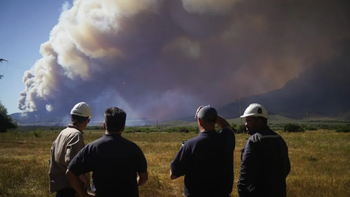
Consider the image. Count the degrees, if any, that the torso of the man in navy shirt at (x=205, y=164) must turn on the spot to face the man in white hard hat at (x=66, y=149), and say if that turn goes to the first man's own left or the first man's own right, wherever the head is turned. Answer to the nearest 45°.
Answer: approximately 90° to the first man's own left

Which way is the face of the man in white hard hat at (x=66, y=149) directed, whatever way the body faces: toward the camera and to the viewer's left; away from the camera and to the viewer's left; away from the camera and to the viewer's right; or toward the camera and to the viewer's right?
away from the camera and to the viewer's right

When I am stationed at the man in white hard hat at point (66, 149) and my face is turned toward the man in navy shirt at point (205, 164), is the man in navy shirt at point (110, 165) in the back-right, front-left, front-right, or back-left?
front-right

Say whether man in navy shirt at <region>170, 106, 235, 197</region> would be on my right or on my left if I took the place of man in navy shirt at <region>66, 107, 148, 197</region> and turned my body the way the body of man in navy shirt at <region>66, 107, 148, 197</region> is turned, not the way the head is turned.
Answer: on my right

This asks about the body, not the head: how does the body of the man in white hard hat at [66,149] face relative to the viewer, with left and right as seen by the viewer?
facing away from the viewer and to the right of the viewer

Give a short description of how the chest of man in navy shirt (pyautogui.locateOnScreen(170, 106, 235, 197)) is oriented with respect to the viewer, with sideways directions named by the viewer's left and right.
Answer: facing away from the viewer

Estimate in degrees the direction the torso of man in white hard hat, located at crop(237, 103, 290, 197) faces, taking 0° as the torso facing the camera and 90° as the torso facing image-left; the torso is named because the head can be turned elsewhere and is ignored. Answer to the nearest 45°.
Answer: approximately 135°

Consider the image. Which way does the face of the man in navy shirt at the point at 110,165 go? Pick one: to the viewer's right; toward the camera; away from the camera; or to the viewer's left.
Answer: away from the camera

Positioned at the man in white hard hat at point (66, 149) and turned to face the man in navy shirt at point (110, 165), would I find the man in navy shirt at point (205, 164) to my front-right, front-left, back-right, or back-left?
front-left

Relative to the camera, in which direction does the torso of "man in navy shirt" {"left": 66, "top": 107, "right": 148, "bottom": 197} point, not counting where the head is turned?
away from the camera

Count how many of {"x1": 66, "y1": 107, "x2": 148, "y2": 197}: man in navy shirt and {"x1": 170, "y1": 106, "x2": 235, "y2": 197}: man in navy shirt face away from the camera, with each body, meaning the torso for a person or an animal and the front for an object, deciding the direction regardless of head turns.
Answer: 2
